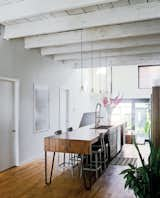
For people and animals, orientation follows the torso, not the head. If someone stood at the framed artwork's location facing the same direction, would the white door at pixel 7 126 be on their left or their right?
on their right

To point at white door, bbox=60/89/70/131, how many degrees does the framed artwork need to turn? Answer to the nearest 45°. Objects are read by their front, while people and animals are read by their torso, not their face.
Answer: approximately 90° to its left

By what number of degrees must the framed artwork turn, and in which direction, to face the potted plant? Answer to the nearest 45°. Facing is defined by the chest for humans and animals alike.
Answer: approximately 45° to its right

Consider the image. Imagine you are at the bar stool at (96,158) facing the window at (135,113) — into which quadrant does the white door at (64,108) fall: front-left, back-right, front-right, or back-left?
front-left

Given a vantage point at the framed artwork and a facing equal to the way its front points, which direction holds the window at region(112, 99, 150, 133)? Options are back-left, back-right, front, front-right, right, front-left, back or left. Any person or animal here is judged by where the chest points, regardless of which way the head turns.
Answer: left

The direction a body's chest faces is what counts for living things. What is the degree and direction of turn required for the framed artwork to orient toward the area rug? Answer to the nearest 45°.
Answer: approximately 45° to its left

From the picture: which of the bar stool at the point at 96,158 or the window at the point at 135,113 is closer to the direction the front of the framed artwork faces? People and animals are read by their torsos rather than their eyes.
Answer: the bar stool

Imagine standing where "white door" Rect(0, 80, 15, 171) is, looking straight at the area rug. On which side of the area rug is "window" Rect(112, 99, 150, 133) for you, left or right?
left

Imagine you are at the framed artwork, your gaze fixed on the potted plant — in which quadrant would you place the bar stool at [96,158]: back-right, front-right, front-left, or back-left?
front-left

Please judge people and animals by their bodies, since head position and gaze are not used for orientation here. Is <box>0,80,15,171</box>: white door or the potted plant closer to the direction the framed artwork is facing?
the potted plant

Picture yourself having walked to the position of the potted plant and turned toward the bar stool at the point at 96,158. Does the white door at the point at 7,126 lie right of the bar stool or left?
left

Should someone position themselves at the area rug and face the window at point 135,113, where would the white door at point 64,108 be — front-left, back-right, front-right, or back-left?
front-left
